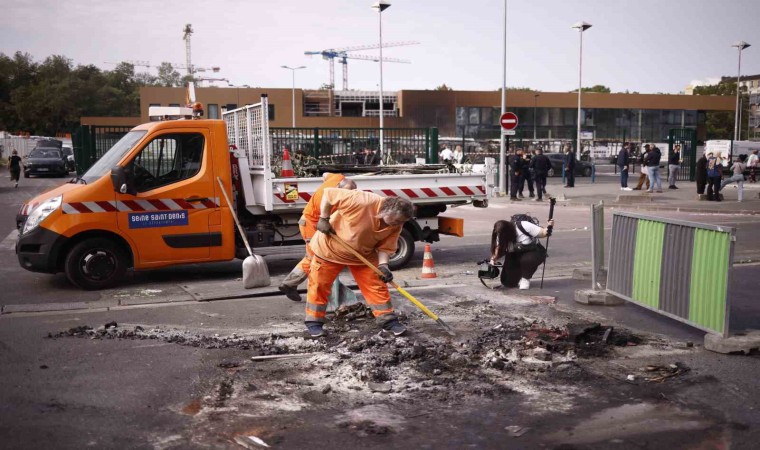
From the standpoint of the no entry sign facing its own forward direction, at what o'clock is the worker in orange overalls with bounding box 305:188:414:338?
The worker in orange overalls is roughly at 12 o'clock from the no entry sign.

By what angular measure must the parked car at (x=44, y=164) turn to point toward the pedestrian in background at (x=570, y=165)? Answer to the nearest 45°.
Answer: approximately 45° to its left

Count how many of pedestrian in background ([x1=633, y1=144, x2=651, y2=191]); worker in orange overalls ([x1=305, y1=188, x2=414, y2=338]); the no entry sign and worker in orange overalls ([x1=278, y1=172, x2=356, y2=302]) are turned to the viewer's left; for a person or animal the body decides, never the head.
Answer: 1

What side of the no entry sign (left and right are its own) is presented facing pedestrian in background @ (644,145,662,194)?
left

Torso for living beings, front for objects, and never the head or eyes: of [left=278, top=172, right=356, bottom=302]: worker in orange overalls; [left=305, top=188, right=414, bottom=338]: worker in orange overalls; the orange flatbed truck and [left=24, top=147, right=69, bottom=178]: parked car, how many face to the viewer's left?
1

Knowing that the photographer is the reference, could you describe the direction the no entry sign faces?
facing the viewer

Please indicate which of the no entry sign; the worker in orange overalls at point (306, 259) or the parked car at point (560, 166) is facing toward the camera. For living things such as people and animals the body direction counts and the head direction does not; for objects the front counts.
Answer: the no entry sign

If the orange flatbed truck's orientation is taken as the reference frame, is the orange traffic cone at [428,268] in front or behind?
behind

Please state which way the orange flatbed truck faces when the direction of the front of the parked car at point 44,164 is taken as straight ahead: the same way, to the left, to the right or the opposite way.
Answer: to the right

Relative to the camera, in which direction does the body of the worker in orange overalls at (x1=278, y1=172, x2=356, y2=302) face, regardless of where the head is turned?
to the viewer's right

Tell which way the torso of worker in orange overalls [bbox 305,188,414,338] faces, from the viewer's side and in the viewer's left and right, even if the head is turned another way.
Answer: facing the viewer and to the right of the viewer

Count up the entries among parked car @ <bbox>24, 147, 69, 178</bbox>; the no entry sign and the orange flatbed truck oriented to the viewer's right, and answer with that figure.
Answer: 0

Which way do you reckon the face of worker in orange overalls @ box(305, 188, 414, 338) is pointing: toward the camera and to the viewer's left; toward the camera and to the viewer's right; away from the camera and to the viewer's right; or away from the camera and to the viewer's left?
toward the camera and to the viewer's right
